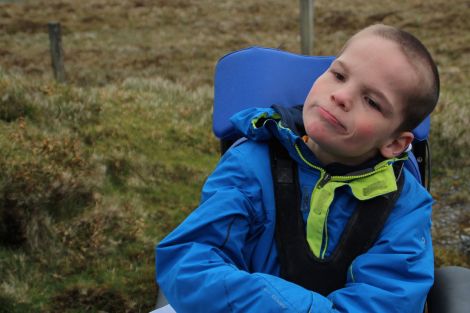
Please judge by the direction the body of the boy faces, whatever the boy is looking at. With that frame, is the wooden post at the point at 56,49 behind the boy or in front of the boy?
behind

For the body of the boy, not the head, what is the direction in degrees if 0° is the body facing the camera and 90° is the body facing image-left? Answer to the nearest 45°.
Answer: approximately 0°

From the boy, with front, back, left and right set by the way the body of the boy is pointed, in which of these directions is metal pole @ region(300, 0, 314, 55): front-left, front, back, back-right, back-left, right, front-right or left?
back

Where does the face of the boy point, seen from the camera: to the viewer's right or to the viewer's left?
to the viewer's left
